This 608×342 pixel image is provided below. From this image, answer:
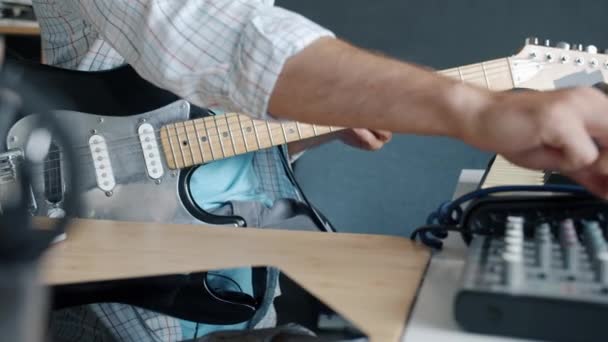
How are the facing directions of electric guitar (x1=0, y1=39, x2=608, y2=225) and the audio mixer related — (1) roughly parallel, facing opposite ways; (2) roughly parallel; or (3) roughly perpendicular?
roughly parallel

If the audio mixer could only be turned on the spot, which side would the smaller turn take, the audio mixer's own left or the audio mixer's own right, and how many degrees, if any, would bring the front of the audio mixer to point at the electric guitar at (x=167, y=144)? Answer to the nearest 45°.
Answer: approximately 135° to the audio mixer's own right

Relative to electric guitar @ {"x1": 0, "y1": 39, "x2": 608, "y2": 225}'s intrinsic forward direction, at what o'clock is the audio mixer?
The audio mixer is roughly at 11 o'clock from the electric guitar.

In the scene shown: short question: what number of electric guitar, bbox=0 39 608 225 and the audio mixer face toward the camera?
2

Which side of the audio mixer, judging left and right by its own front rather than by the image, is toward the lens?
front

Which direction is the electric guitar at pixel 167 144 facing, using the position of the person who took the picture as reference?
facing the viewer
